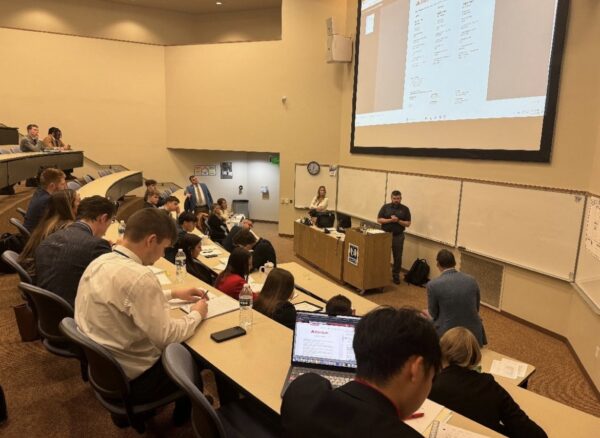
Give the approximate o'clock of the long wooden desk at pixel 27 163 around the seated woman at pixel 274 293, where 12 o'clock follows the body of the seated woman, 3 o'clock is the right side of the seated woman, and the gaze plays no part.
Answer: The long wooden desk is roughly at 9 o'clock from the seated woman.

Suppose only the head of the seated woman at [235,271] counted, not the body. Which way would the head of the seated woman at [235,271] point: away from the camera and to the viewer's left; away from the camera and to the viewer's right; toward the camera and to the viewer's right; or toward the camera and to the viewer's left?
away from the camera and to the viewer's right

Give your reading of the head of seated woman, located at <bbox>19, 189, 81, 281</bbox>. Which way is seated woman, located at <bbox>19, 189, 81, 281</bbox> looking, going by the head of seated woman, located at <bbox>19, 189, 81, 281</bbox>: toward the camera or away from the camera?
away from the camera

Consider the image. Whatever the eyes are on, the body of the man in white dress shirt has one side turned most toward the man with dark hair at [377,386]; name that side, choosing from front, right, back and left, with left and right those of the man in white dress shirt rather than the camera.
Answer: right

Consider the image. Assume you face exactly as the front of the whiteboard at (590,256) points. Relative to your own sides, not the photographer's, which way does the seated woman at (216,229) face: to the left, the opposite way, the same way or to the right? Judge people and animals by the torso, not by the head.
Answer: the opposite way

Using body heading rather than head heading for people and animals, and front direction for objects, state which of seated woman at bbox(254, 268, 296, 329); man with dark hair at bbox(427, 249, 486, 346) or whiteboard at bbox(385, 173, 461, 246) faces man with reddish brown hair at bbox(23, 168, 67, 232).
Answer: the whiteboard

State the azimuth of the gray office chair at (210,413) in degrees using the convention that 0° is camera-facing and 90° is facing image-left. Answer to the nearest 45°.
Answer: approximately 225°

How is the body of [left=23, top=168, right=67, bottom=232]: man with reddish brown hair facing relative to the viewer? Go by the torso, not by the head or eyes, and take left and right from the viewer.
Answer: facing to the right of the viewer

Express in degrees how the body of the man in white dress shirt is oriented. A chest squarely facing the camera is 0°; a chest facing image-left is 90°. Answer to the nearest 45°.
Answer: approximately 225°

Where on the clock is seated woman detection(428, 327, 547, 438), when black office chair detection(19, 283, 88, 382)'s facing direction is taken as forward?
The seated woman is roughly at 3 o'clock from the black office chair.

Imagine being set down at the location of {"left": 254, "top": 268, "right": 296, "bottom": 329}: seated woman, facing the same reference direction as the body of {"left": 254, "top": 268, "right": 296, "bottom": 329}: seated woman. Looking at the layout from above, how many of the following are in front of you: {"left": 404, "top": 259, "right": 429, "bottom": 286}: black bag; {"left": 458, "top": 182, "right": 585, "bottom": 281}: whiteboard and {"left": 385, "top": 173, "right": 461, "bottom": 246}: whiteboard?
3

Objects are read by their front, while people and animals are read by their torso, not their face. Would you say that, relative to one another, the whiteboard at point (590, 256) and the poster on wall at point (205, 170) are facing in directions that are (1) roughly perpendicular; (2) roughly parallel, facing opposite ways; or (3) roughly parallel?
roughly perpendicular

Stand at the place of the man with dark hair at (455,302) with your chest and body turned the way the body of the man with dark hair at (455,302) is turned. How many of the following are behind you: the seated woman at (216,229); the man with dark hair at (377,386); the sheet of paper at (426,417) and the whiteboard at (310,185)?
2

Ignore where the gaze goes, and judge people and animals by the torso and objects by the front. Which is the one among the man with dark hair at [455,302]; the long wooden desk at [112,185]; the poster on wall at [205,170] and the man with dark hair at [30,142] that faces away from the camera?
the man with dark hair at [455,302]

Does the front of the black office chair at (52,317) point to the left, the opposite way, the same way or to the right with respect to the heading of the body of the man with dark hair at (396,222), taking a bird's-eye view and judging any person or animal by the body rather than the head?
the opposite way
